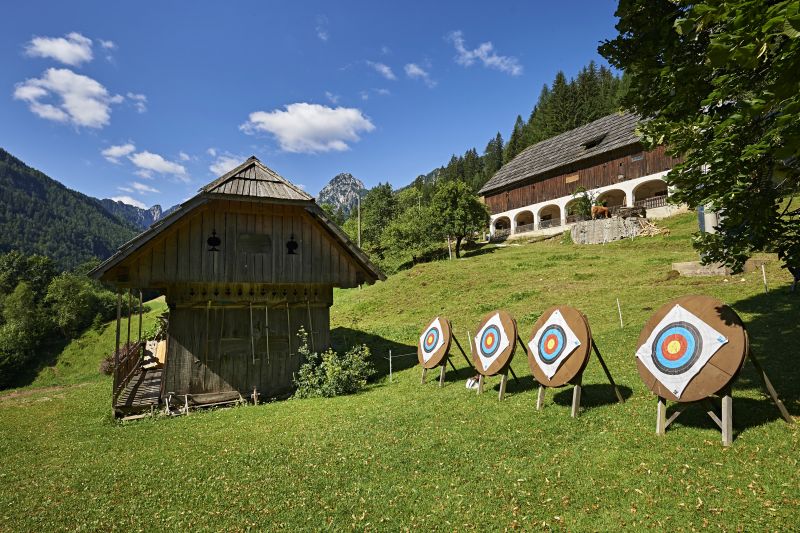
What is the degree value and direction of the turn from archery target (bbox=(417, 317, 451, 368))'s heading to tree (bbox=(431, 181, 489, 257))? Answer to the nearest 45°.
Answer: approximately 135° to its right

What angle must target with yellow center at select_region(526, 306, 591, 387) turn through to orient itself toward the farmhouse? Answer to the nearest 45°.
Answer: approximately 135° to its right

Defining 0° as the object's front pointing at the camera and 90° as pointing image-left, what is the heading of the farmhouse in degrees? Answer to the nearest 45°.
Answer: approximately 45°

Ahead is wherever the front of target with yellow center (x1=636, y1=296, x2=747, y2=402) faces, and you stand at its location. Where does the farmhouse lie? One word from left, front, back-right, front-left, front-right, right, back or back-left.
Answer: back-right

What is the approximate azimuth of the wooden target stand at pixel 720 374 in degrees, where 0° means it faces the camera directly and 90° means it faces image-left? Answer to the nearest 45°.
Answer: approximately 45°

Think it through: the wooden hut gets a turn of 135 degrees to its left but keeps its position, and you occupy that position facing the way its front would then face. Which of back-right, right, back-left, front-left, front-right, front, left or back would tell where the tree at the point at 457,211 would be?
front

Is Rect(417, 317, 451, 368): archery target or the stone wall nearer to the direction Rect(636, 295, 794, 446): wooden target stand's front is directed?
the archery target

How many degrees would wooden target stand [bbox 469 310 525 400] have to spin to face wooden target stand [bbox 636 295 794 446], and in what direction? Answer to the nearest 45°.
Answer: approximately 90° to its left

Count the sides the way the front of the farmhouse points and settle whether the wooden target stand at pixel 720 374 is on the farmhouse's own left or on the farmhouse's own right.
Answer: on the farmhouse's own left

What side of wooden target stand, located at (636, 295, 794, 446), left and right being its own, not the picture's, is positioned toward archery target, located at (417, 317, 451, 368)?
right
